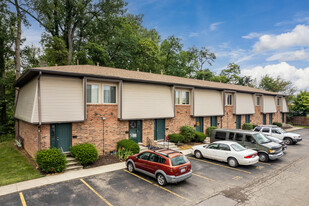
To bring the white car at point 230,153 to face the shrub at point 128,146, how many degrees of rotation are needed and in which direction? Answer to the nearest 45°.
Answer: approximately 45° to its left

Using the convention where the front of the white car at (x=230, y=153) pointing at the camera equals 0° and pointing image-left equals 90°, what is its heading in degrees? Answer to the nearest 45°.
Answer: approximately 135°

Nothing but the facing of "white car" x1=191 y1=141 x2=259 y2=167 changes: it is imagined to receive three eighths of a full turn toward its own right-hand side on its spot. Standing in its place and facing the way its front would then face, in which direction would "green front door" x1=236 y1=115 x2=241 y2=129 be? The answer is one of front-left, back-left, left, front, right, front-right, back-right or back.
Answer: left

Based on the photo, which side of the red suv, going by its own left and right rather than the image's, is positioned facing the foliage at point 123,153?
front

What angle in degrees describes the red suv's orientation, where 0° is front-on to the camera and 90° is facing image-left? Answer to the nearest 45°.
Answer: approximately 135°

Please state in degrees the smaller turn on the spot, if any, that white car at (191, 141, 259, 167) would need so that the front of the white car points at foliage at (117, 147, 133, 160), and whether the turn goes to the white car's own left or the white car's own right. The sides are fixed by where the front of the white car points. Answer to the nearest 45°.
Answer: approximately 45° to the white car's own left

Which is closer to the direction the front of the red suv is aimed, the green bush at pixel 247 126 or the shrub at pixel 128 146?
the shrub

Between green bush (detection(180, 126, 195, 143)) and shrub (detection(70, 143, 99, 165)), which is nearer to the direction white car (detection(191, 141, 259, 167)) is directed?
the green bush

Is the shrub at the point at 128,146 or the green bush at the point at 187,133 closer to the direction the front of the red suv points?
the shrub

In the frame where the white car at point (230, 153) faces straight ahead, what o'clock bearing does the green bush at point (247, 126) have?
The green bush is roughly at 2 o'clock from the white car.

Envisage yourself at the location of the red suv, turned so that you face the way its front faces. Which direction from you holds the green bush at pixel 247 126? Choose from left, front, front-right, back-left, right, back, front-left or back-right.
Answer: right
